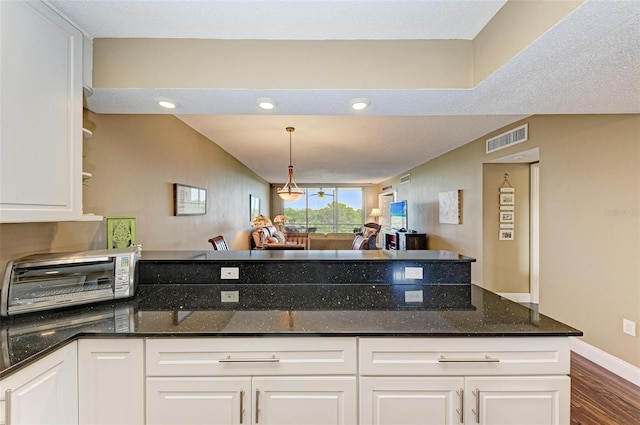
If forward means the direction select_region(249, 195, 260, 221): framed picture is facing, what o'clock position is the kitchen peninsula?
The kitchen peninsula is roughly at 3 o'clock from the framed picture.

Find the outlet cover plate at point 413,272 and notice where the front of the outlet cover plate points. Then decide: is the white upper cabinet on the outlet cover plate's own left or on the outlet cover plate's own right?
on the outlet cover plate's own right

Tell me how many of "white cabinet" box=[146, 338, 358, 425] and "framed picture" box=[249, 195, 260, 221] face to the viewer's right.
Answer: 1

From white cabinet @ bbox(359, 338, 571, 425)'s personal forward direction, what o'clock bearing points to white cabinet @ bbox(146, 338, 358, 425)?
white cabinet @ bbox(146, 338, 358, 425) is roughly at 2 o'clock from white cabinet @ bbox(359, 338, 571, 425).

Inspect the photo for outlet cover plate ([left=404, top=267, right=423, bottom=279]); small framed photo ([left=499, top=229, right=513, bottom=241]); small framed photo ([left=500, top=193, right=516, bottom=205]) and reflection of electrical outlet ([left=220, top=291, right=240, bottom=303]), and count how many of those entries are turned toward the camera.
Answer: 4

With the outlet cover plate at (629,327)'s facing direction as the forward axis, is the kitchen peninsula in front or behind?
in front

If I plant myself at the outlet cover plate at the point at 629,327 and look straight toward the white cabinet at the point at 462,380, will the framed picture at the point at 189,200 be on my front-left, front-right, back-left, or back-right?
front-right

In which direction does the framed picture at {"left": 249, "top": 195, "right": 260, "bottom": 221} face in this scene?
to the viewer's right

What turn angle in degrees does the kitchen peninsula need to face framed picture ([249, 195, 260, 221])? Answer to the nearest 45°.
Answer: approximately 180°

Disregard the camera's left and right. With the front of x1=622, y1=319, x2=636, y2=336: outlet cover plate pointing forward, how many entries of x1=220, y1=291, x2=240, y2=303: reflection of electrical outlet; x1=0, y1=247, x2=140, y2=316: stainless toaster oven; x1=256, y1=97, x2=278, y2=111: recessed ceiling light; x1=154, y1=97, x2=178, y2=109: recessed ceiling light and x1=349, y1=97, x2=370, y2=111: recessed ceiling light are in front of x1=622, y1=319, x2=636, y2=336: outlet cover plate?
5

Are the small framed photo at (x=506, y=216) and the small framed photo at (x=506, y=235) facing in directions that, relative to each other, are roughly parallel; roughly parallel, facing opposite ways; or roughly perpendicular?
roughly parallel

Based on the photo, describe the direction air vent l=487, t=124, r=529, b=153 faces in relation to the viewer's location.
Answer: facing the viewer and to the left of the viewer

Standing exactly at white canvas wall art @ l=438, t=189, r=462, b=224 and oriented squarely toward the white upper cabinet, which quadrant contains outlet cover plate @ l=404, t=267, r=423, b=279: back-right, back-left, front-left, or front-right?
front-left

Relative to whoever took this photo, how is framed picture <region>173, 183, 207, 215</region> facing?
facing the viewer and to the right of the viewer

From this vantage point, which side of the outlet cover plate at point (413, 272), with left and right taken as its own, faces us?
front

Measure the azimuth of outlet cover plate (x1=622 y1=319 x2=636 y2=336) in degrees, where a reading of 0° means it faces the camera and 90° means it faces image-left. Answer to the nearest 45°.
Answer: approximately 45°

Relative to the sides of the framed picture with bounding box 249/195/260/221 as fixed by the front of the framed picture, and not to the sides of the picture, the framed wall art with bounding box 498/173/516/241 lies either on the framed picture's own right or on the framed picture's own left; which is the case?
on the framed picture's own right
